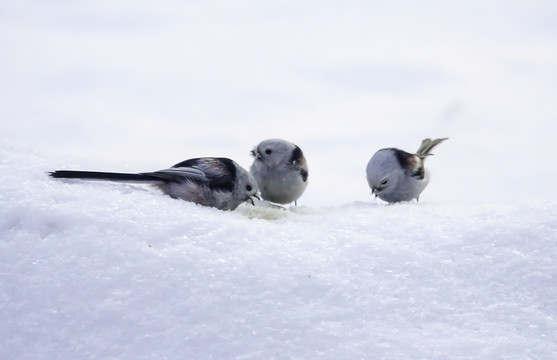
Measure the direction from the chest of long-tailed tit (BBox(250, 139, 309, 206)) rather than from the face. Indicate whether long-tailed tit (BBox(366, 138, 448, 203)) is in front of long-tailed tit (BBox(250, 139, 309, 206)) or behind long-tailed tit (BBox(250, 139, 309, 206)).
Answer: behind

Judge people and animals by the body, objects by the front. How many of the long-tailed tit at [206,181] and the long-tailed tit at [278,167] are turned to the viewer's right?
1

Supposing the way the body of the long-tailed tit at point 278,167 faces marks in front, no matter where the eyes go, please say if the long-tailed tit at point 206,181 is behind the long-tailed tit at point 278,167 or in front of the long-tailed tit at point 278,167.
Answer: in front

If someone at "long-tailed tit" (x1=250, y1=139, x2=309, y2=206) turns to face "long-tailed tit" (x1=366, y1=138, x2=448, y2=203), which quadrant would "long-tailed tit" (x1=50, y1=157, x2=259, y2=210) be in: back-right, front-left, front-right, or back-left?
back-right

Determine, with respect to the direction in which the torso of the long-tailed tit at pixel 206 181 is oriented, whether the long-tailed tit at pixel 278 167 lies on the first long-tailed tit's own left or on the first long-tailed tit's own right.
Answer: on the first long-tailed tit's own left

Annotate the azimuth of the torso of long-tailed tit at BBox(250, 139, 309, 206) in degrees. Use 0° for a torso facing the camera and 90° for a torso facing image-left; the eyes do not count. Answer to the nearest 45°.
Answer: approximately 45°

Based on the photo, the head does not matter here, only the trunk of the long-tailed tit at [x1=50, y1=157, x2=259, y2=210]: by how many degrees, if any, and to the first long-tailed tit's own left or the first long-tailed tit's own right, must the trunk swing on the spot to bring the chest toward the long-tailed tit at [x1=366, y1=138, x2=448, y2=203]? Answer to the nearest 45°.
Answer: approximately 45° to the first long-tailed tit's own left

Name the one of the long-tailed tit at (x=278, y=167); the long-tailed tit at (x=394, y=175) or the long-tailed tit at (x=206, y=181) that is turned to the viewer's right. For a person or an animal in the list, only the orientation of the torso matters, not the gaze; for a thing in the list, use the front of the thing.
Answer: the long-tailed tit at (x=206, y=181)

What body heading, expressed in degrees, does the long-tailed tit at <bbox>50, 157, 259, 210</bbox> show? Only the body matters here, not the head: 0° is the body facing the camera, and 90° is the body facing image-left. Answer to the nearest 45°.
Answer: approximately 270°

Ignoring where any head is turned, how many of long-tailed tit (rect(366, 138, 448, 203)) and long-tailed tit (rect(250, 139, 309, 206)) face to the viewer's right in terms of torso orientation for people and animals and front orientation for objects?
0
